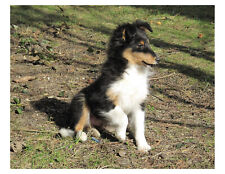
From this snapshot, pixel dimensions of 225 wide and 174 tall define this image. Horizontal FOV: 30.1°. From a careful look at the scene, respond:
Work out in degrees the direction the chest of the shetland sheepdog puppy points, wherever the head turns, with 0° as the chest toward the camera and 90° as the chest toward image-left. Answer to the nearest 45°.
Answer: approximately 315°
